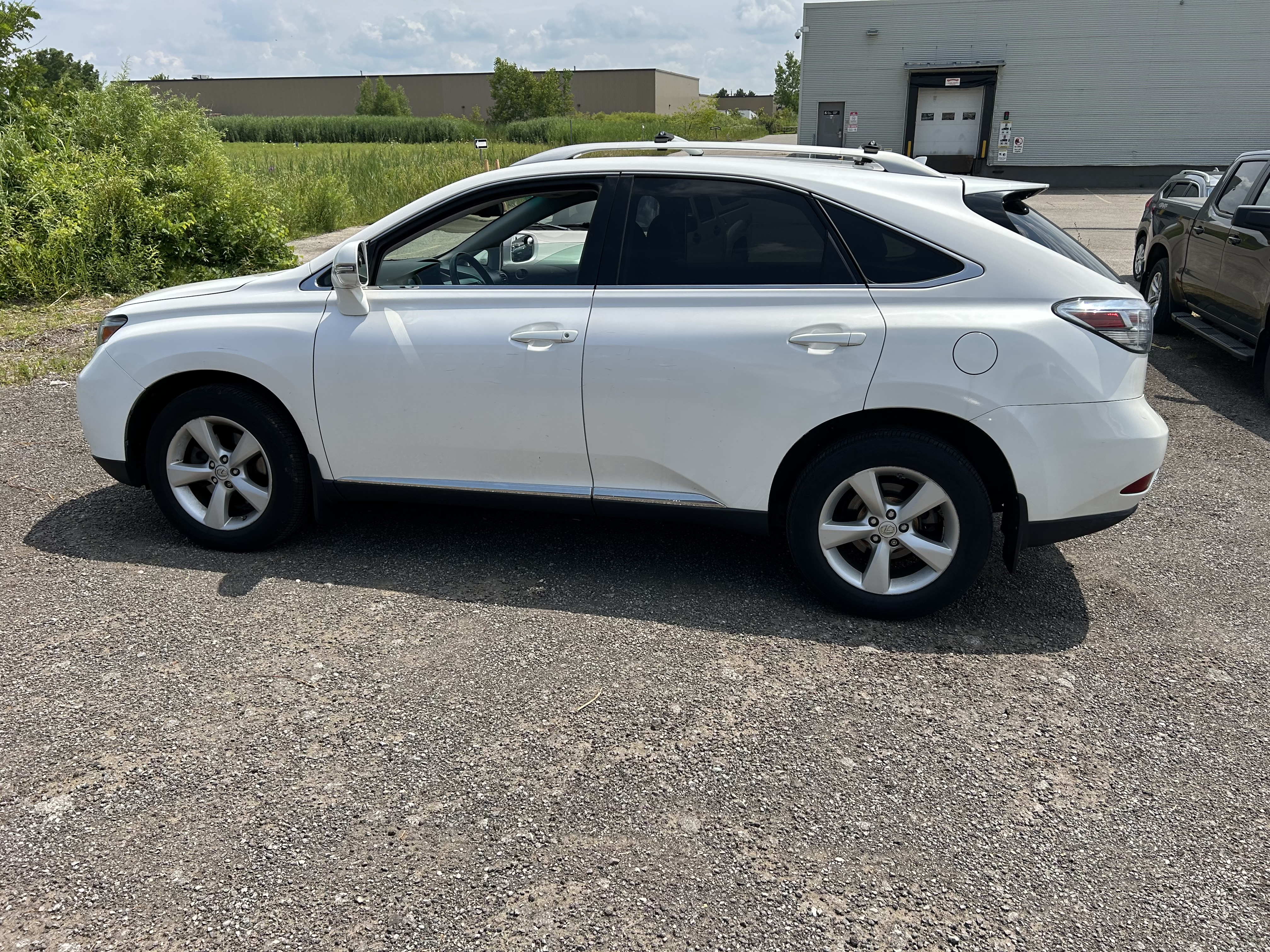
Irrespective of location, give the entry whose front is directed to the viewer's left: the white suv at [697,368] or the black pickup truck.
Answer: the white suv

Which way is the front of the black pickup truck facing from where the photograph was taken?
facing the viewer and to the right of the viewer

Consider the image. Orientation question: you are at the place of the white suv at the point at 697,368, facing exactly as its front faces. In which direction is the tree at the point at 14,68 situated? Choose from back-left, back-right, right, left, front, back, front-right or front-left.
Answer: front-right

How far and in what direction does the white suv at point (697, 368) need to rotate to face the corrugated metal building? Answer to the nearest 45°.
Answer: approximately 135° to its right

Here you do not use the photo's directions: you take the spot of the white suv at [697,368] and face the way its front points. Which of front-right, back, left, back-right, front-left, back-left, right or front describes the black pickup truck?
back-right

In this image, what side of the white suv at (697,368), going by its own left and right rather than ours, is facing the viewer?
left

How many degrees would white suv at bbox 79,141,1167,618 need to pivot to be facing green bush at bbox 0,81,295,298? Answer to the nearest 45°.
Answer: approximately 45° to its right

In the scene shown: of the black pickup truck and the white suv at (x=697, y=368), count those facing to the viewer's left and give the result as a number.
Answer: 1
